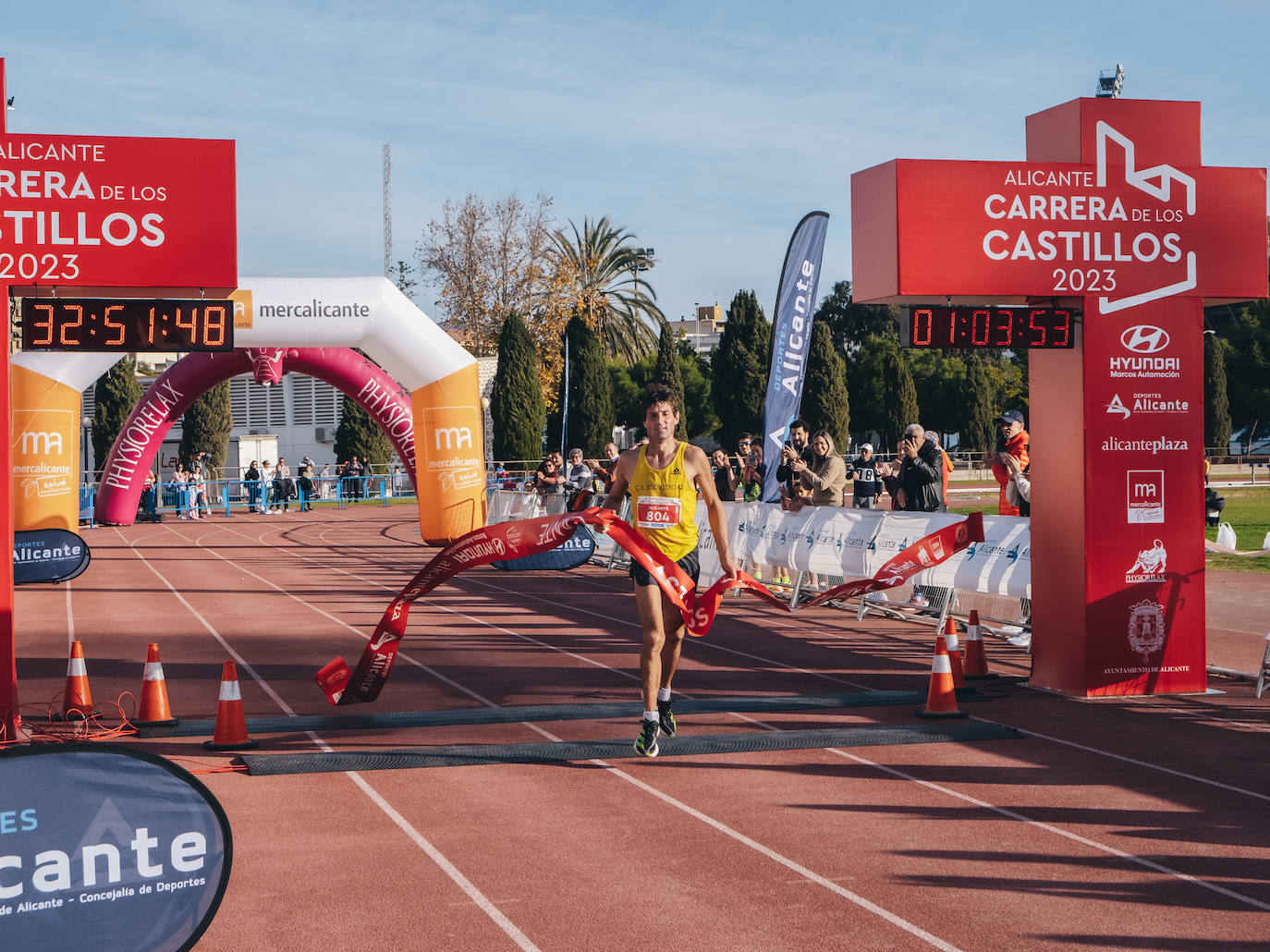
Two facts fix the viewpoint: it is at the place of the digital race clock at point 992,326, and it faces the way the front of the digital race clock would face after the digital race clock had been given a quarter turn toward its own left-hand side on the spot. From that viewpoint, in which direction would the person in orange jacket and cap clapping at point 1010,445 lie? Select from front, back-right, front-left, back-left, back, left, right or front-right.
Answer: left

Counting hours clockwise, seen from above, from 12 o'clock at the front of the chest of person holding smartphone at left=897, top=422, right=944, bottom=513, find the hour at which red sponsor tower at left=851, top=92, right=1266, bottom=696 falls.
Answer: The red sponsor tower is roughly at 10 o'clock from the person holding smartphone.

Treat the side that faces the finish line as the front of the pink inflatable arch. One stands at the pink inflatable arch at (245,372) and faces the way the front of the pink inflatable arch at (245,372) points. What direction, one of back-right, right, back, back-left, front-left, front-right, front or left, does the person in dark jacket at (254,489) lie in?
back

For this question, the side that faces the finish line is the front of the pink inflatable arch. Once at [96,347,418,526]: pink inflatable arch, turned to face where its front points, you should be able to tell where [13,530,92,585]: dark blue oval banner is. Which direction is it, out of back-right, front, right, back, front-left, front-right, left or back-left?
front

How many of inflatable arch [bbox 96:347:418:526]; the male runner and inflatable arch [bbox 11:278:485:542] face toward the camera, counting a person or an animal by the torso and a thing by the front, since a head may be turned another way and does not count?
3

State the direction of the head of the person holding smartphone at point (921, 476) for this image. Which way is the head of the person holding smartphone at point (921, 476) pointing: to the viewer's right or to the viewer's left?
to the viewer's left

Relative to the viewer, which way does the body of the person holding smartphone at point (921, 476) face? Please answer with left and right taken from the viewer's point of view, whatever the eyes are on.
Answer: facing the viewer and to the left of the viewer

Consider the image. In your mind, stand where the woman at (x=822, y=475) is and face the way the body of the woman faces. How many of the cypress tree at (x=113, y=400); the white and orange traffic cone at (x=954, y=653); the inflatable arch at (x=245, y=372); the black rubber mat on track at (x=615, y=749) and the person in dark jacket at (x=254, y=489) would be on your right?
3

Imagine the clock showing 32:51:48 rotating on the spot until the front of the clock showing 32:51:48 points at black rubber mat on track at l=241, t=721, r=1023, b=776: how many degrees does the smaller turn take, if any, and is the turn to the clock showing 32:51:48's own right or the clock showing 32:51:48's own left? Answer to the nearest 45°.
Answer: approximately 45° to the clock showing 32:51:48's own left

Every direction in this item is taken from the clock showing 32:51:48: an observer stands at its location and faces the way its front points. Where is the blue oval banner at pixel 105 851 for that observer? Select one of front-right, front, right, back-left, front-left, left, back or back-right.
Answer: front

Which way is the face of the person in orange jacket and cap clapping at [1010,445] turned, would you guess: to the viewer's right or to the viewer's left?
to the viewer's left

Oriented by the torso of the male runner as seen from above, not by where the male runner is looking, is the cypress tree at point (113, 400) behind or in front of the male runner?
behind

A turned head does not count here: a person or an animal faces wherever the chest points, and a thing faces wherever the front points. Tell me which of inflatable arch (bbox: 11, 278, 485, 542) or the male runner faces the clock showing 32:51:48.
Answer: the inflatable arch

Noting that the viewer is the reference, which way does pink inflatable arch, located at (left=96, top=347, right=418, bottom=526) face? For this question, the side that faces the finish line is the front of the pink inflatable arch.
facing the viewer

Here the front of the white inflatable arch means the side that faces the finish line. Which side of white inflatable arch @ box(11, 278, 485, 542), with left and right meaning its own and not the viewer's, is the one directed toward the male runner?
front

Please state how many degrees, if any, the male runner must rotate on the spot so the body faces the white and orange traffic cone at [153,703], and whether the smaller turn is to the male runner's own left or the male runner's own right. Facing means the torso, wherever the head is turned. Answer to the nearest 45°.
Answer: approximately 90° to the male runner's own right

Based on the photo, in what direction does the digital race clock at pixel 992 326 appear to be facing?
toward the camera

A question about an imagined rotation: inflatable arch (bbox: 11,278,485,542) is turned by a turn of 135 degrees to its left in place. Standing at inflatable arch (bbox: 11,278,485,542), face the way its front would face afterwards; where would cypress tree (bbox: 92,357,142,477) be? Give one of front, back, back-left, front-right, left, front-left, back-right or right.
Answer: front-left
